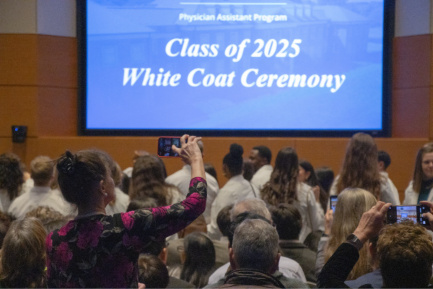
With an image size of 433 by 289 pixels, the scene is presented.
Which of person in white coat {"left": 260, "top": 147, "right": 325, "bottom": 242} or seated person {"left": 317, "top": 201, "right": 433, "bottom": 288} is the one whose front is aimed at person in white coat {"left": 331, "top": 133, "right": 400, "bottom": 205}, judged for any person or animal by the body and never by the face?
the seated person

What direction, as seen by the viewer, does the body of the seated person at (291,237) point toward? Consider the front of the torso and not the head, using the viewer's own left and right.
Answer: facing away from the viewer

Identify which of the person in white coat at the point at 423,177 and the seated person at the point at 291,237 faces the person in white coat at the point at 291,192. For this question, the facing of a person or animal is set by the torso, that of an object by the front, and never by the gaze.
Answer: the seated person

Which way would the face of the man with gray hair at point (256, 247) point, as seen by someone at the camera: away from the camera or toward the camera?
away from the camera

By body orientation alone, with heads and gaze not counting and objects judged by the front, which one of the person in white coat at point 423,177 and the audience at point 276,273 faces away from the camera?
the audience

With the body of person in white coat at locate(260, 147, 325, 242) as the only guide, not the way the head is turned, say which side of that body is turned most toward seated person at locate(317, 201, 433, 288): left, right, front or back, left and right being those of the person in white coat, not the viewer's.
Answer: back

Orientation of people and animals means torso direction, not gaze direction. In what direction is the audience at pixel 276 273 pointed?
away from the camera

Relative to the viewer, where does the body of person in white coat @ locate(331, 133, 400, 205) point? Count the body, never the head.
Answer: away from the camera

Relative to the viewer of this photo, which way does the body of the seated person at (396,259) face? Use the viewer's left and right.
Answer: facing away from the viewer

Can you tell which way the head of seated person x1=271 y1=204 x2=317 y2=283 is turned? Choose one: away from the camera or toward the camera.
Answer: away from the camera

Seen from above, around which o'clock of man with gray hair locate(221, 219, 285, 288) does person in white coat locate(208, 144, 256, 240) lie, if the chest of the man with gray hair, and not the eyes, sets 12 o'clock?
The person in white coat is roughly at 12 o'clock from the man with gray hair.

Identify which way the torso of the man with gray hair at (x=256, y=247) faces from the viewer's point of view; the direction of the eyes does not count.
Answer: away from the camera
